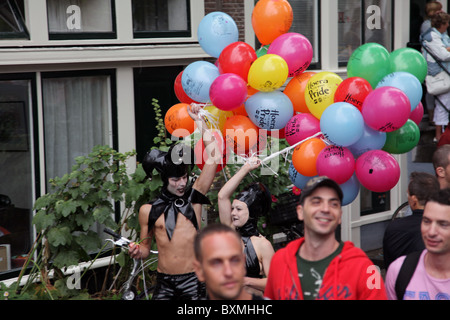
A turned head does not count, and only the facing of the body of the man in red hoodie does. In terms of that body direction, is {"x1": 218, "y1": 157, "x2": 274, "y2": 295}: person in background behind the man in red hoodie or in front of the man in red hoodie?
behind

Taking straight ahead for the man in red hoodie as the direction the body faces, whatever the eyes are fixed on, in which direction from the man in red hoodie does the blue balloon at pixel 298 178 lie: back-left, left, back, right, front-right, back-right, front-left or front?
back

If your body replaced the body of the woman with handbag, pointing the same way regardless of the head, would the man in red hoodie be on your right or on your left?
on your right

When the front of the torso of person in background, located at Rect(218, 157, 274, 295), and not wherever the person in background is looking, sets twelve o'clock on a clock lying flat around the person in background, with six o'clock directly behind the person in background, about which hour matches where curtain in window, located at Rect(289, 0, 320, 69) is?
The curtain in window is roughly at 5 o'clock from the person in background.

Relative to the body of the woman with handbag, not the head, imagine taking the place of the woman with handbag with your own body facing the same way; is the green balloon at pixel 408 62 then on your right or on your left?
on your right

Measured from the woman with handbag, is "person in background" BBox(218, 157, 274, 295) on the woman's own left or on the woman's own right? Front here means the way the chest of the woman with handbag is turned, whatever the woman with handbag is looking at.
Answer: on the woman's own right

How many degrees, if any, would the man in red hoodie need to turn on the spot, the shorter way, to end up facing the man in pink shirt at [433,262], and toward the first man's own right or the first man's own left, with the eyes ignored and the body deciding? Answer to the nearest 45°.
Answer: approximately 135° to the first man's own left

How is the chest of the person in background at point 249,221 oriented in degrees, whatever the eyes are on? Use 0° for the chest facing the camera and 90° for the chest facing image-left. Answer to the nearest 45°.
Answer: approximately 45°

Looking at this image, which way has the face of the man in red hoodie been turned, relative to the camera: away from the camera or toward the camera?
toward the camera

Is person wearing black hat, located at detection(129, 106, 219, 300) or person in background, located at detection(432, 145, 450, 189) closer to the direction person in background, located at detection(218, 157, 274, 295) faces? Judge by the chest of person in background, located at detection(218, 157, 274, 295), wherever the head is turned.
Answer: the person wearing black hat

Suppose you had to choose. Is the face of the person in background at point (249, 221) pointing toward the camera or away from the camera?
toward the camera

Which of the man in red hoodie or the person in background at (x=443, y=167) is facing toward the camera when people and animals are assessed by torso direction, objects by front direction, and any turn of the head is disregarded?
the man in red hoodie
